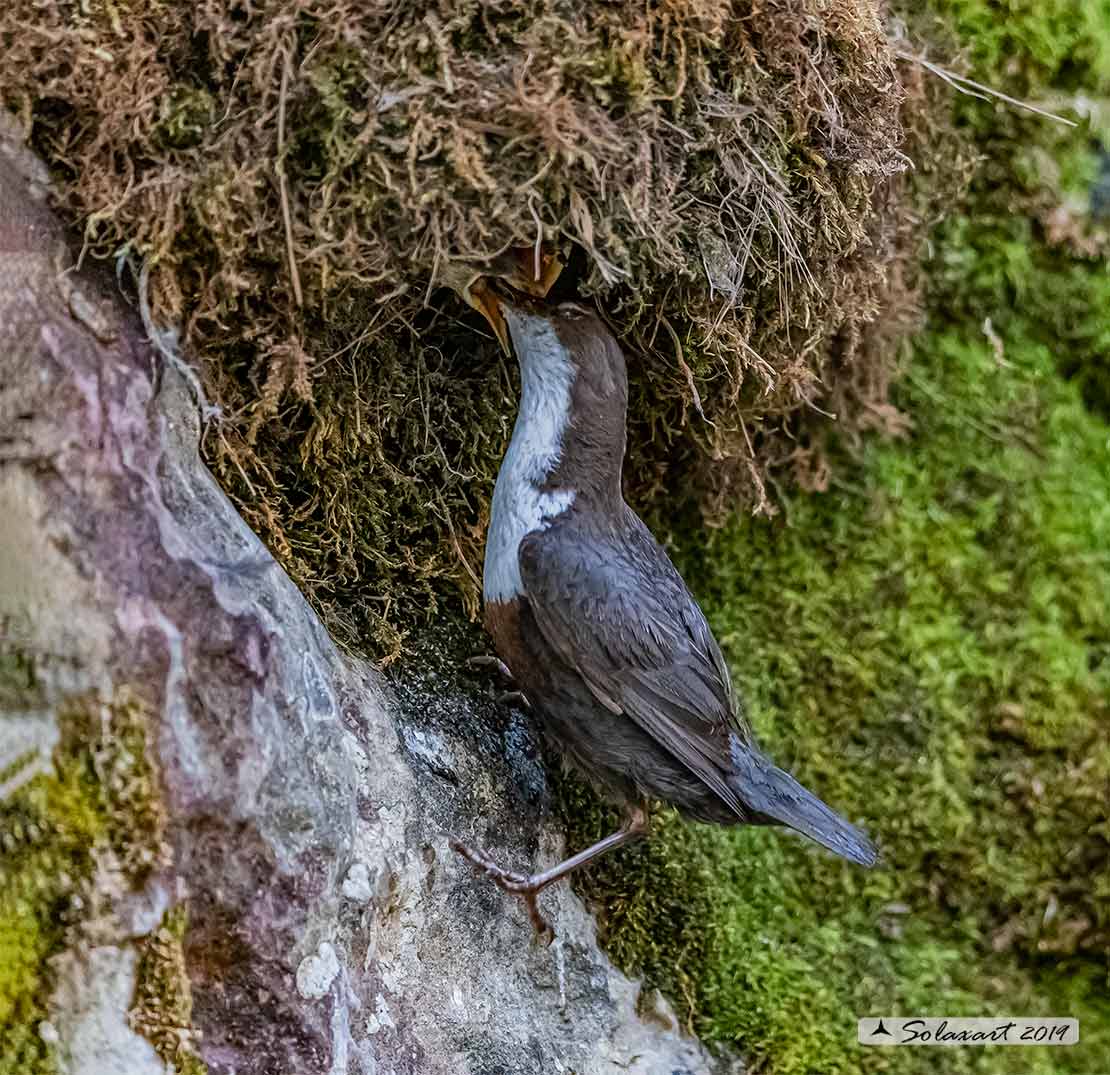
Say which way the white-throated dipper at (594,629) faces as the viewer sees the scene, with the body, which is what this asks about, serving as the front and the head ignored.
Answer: to the viewer's left
